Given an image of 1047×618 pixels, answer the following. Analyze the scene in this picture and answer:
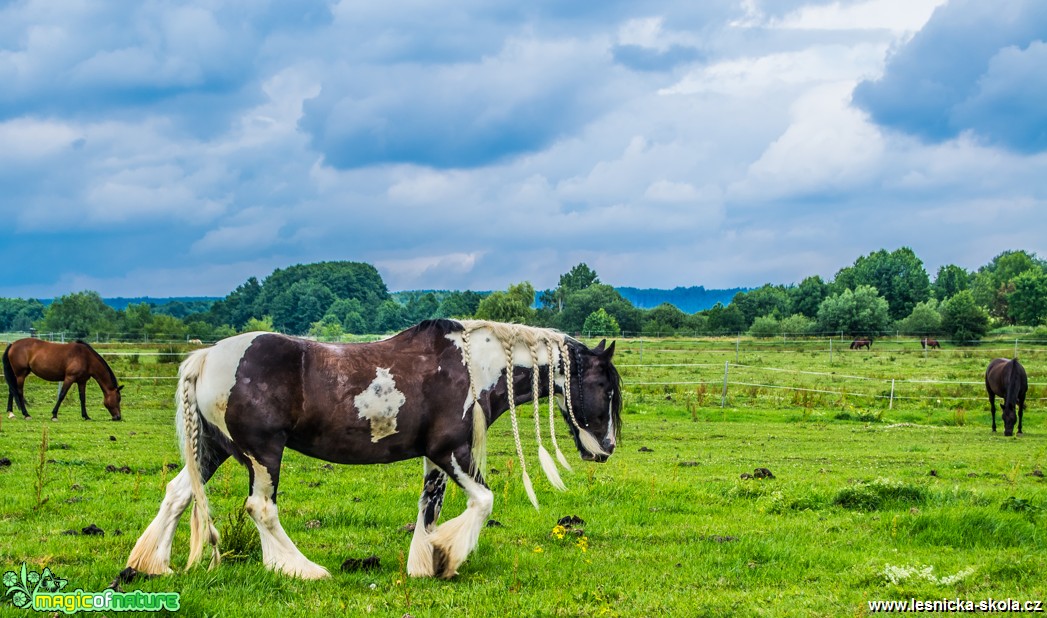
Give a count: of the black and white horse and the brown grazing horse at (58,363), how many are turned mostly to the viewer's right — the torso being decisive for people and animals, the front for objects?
2

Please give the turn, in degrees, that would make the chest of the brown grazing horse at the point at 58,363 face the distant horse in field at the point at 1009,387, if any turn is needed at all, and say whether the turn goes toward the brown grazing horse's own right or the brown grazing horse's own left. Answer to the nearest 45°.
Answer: approximately 45° to the brown grazing horse's own right

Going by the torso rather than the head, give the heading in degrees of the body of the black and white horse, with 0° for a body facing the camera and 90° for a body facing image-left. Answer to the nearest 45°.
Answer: approximately 270°

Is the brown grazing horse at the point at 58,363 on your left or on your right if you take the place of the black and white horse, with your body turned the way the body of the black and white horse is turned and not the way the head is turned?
on your left

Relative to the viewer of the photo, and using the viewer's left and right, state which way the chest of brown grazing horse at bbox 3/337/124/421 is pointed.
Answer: facing to the right of the viewer

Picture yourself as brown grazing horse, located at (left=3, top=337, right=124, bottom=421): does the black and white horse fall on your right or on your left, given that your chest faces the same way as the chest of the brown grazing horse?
on your right
